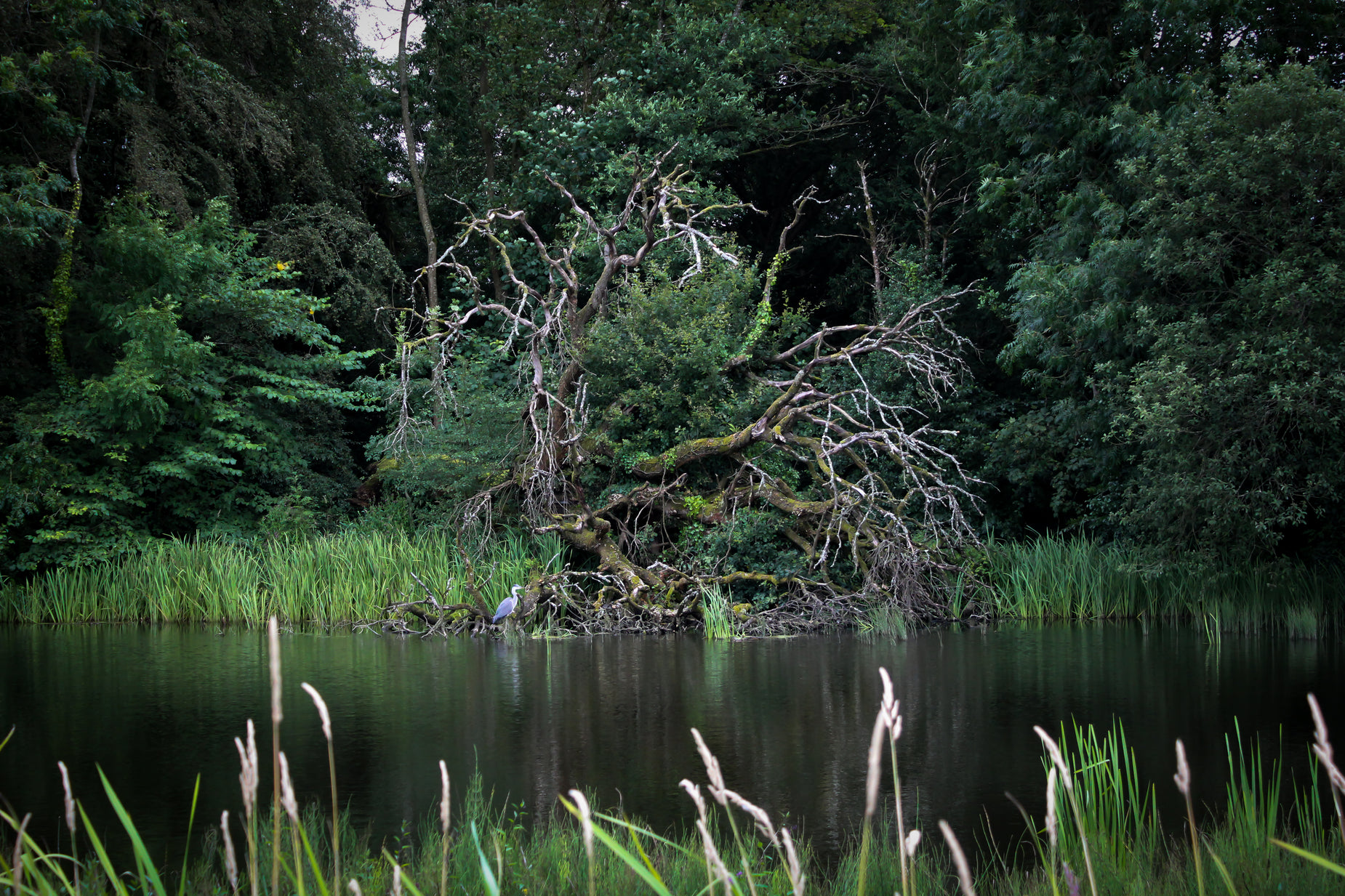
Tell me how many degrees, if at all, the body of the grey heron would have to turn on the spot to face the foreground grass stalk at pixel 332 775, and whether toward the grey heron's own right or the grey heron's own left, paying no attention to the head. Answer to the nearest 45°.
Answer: approximately 90° to the grey heron's own right

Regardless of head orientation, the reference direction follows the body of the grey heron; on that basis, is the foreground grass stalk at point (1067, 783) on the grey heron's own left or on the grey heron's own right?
on the grey heron's own right

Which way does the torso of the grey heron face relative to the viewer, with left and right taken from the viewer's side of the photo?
facing to the right of the viewer

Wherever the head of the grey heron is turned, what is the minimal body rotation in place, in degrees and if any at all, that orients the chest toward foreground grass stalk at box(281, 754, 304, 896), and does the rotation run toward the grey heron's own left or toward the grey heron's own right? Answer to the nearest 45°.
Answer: approximately 90° to the grey heron's own right
